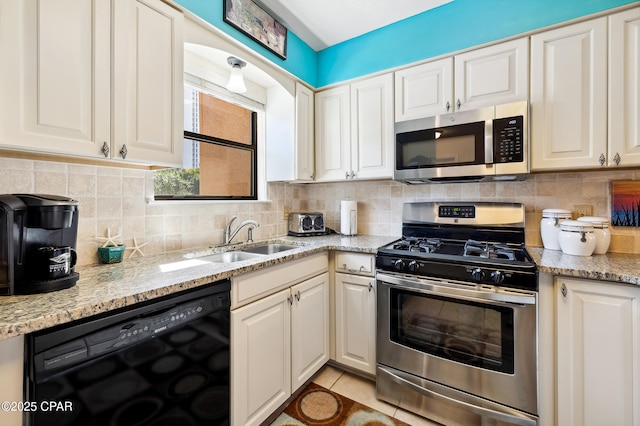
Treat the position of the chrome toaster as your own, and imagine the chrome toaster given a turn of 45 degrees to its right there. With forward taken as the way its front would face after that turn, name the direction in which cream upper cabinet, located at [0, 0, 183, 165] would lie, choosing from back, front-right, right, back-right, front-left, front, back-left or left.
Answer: front-right

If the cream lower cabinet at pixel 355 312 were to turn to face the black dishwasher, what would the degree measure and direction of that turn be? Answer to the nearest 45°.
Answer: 0° — it already faces it

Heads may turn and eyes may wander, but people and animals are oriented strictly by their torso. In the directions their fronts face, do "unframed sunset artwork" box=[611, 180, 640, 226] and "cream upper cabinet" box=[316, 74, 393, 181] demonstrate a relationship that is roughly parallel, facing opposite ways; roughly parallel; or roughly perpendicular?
roughly parallel

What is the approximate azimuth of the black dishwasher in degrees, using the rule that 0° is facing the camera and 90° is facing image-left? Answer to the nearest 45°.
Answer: approximately 315°

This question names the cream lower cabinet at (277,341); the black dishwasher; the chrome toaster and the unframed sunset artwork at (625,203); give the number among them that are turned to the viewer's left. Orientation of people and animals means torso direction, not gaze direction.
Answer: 0

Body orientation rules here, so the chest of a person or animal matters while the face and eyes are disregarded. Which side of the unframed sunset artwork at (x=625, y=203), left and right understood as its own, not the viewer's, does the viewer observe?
front

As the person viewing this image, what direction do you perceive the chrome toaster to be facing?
facing the viewer and to the right of the viewer

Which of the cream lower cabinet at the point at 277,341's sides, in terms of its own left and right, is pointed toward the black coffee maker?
right

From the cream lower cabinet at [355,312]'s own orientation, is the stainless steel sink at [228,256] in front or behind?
in front

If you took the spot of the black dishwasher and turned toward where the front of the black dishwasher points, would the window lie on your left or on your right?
on your left

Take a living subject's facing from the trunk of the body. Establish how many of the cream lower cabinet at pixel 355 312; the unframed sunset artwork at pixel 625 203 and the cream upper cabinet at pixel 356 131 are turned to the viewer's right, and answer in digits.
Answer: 0
